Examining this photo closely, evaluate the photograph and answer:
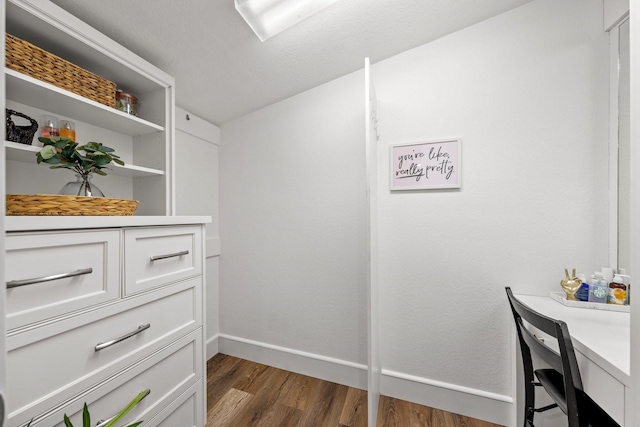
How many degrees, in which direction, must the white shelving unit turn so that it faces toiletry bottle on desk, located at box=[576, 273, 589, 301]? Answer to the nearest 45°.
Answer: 0° — it already faces it

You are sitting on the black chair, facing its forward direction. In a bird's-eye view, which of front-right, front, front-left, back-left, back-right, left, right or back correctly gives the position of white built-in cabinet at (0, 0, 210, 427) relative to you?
back

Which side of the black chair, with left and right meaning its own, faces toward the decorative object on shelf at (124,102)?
back

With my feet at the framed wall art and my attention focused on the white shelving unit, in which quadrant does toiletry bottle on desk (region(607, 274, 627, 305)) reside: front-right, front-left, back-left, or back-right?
back-left

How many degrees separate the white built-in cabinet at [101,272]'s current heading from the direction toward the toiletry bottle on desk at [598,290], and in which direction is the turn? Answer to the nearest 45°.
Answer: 0° — it already faces it

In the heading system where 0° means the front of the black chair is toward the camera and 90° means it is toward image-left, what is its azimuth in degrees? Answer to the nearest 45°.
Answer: approximately 225°

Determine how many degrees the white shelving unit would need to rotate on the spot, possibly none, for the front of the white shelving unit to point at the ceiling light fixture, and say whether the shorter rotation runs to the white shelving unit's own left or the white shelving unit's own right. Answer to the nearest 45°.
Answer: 0° — it already faces it

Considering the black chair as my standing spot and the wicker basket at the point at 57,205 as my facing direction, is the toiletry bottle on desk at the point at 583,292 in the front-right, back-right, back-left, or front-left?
back-right

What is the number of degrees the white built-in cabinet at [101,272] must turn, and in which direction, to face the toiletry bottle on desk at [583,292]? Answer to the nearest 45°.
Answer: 0° — it already faces it

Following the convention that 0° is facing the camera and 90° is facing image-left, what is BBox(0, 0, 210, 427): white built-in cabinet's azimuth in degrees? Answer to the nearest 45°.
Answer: approximately 315°
